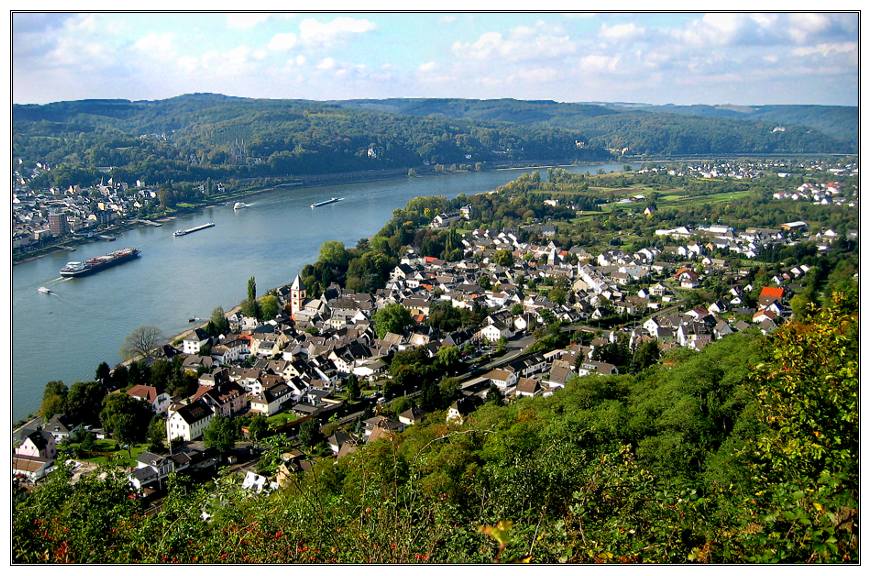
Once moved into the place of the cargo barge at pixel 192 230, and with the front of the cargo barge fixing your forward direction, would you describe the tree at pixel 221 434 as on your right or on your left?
on your right

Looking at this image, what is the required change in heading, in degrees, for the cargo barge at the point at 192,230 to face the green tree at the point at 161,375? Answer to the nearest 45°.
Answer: approximately 135° to its right
